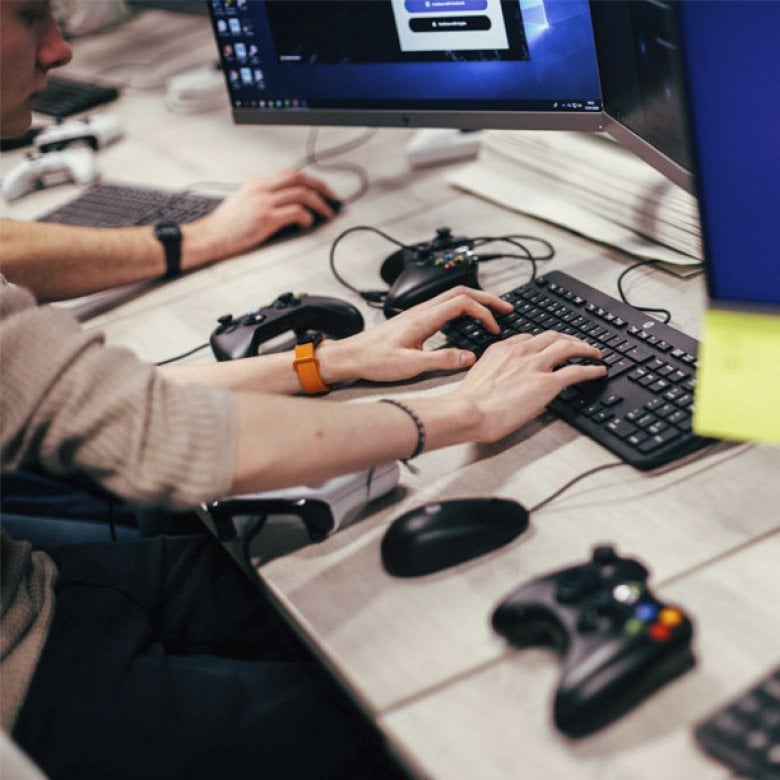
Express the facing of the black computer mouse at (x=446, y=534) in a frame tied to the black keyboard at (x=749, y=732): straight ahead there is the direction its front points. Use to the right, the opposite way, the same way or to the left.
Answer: the opposite way

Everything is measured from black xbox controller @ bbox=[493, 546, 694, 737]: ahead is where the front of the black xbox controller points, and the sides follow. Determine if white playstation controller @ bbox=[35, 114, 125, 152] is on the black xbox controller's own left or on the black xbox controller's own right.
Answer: on the black xbox controller's own left

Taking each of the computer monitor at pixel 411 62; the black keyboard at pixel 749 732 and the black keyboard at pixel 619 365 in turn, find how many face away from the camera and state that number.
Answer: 0

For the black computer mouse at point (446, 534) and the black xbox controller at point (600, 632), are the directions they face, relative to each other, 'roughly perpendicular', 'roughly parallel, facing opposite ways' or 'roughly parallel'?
roughly parallel

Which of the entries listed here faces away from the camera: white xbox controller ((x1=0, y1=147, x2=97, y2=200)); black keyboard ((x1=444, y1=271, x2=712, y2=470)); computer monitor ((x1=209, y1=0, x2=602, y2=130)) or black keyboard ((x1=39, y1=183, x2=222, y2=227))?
the white xbox controller

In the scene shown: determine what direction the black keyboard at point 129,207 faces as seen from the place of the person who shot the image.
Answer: facing the viewer and to the left of the viewer

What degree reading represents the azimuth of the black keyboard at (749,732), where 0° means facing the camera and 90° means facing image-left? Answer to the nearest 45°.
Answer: approximately 45°

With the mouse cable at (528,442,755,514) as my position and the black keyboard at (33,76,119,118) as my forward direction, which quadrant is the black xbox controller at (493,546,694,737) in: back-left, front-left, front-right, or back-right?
back-left

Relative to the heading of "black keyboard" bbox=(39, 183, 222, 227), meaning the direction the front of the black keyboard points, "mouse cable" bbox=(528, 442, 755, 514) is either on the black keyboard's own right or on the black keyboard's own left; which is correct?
on the black keyboard's own left

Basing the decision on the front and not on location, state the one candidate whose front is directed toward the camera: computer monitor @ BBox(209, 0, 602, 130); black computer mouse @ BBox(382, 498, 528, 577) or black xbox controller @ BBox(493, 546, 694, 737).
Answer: the computer monitor

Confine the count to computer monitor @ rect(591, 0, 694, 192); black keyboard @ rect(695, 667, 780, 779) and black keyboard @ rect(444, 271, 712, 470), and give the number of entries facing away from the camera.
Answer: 0
